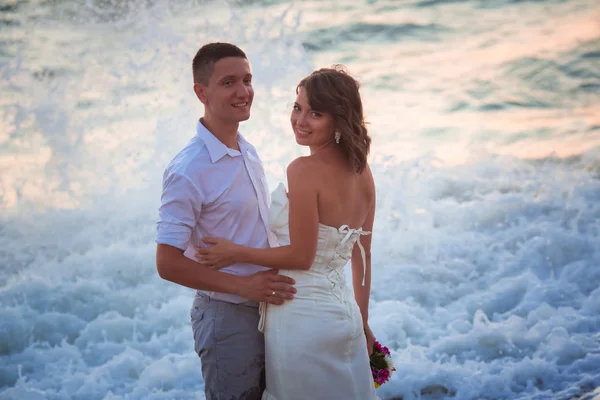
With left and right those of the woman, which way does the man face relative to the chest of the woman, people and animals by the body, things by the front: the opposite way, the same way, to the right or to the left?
the opposite way

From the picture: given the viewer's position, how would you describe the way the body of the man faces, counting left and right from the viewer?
facing the viewer and to the right of the viewer

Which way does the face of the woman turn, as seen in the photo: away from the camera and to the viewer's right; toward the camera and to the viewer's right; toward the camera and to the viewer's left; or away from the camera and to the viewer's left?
toward the camera and to the viewer's left

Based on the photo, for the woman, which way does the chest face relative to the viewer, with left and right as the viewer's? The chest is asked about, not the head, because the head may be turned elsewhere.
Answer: facing away from the viewer and to the left of the viewer
